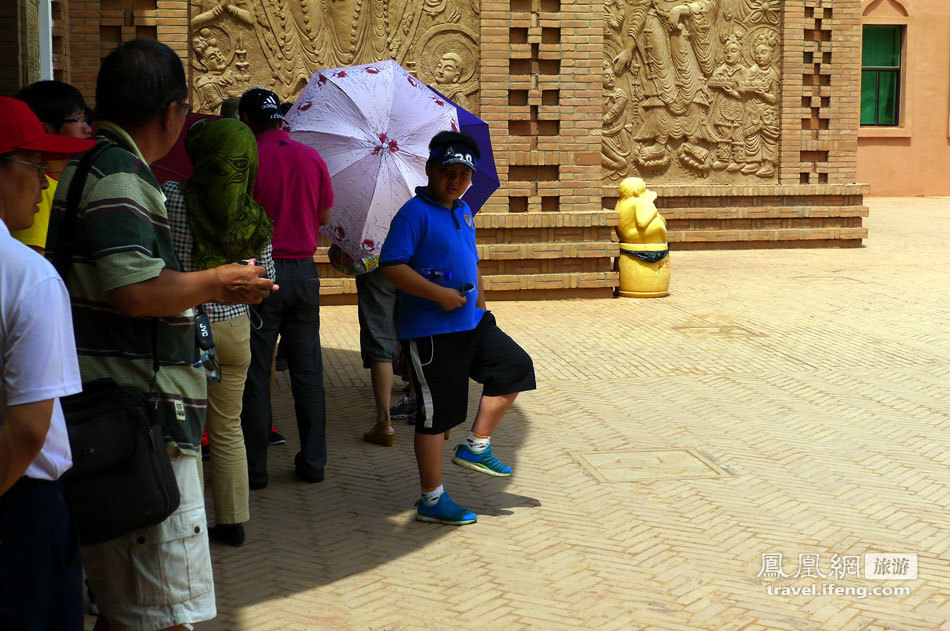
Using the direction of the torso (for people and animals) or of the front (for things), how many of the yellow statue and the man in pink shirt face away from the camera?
1

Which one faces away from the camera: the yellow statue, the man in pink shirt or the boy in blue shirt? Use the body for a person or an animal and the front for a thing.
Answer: the man in pink shirt

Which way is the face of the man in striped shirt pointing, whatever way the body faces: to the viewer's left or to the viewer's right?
to the viewer's right

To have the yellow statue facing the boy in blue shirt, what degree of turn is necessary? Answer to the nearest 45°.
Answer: approximately 90° to its right

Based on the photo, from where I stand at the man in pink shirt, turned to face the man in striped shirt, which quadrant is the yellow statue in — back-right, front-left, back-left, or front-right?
back-left

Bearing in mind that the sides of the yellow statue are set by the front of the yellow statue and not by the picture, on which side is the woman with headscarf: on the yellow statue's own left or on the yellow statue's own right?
on the yellow statue's own right

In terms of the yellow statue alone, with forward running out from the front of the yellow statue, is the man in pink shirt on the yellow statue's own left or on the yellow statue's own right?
on the yellow statue's own right

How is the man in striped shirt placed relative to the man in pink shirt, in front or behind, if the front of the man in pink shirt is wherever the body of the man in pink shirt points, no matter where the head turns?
behind

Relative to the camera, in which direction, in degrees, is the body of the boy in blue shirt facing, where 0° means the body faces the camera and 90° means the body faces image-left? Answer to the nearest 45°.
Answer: approximately 315°

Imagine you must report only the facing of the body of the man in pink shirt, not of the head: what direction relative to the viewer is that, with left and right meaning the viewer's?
facing away from the viewer

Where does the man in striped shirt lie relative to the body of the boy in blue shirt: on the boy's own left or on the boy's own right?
on the boy's own right

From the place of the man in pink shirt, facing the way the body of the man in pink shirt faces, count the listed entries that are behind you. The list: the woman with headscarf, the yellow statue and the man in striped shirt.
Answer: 2

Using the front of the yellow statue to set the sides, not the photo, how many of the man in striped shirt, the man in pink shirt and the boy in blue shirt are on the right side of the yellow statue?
3

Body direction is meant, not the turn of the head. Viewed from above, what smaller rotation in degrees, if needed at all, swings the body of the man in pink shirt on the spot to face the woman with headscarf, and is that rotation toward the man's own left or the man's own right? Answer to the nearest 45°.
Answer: approximately 180°
